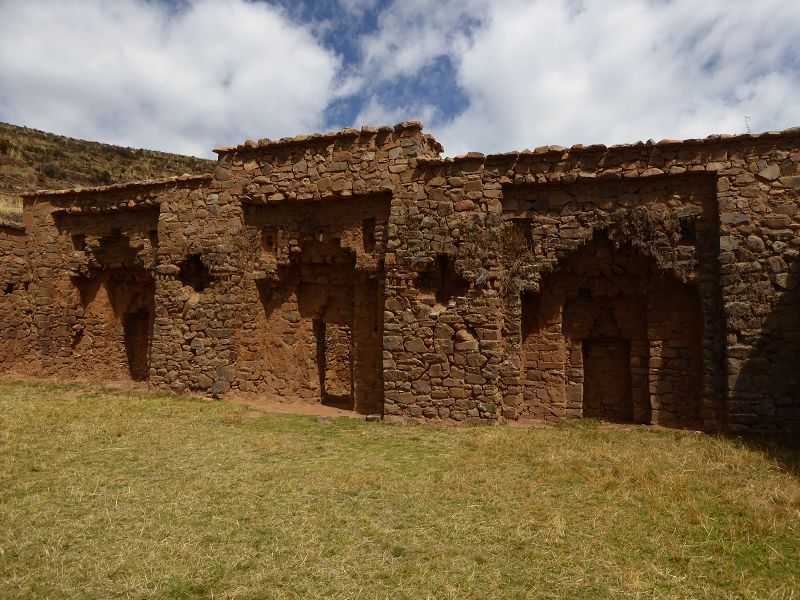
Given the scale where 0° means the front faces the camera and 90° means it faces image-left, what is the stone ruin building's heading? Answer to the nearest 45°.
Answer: approximately 45°
